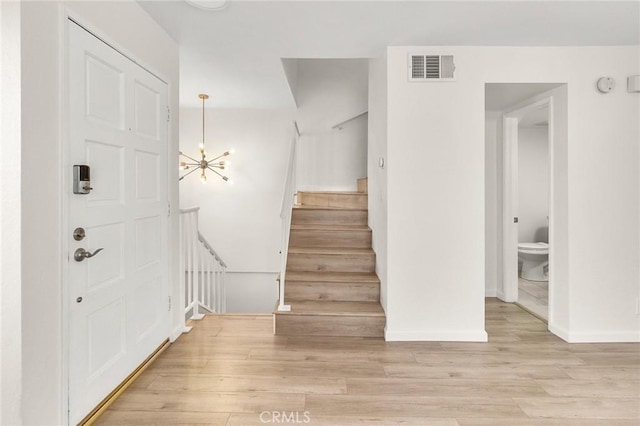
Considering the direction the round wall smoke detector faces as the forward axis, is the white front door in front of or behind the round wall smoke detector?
in front

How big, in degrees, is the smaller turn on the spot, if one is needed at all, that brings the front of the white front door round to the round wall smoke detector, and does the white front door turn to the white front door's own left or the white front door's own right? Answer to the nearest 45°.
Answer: approximately 45° to the white front door's own left

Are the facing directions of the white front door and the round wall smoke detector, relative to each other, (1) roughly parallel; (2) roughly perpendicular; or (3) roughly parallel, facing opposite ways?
roughly perpendicular

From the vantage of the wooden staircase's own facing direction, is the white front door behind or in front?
in front

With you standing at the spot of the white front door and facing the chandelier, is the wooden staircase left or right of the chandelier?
right

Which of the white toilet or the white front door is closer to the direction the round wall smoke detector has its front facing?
the white front door

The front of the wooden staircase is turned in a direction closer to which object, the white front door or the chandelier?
the white front door

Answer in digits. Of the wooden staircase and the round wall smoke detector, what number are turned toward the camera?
2

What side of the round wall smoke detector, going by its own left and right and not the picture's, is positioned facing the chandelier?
right

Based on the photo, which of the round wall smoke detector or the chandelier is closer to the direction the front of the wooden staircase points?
the round wall smoke detector

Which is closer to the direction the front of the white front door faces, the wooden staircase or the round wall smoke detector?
the round wall smoke detector
